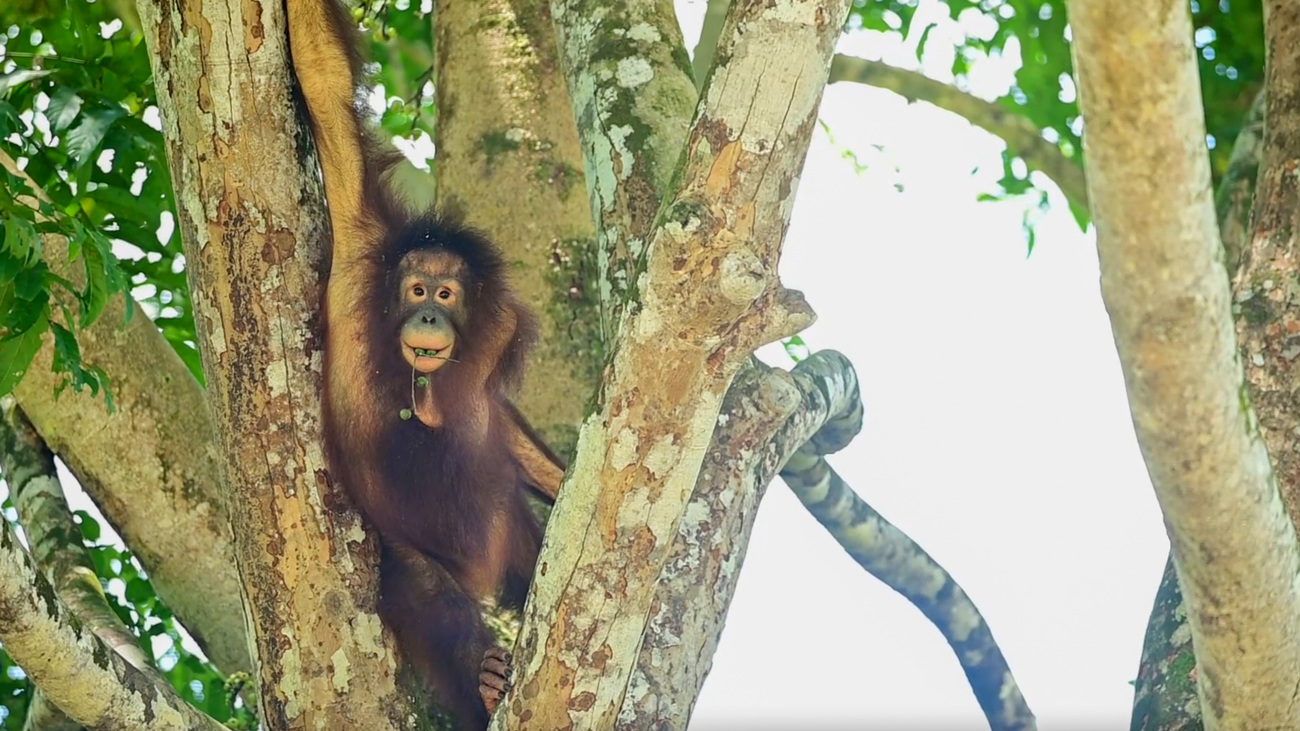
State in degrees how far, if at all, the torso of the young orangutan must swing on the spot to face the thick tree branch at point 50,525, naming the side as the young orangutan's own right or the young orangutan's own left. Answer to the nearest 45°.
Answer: approximately 135° to the young orangutan's own right

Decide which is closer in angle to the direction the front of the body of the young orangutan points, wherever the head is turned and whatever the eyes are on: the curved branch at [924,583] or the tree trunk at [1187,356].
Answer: the tree trunk

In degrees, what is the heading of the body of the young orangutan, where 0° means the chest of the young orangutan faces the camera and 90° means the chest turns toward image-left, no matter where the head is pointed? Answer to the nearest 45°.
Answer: approximately 0°
